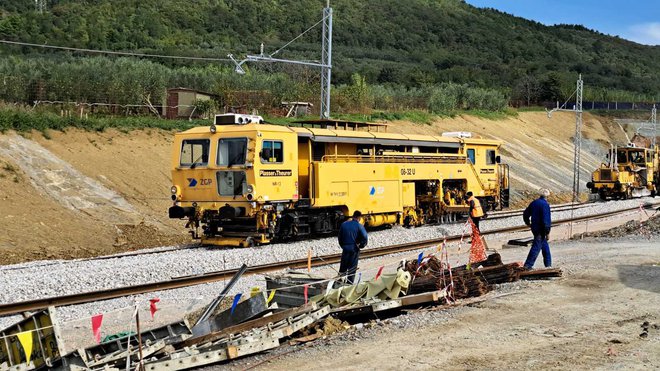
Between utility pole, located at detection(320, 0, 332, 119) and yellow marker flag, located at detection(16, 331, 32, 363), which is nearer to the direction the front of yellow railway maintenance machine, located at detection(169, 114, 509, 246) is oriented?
the yellow marker flag

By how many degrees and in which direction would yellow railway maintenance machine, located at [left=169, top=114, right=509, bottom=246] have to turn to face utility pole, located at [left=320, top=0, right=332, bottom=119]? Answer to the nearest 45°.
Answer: approximately 135° to its right

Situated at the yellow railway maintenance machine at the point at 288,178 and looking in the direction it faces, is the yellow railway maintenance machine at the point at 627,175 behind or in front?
behind

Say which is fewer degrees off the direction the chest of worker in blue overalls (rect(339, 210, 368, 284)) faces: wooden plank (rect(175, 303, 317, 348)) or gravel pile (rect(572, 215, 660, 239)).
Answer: the gravel pile

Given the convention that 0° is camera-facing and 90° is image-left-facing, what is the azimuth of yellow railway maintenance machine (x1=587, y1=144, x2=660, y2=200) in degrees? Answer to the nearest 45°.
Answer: approximately 45°

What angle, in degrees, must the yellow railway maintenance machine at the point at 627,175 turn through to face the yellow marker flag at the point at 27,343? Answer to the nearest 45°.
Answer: approximately 45° to its left

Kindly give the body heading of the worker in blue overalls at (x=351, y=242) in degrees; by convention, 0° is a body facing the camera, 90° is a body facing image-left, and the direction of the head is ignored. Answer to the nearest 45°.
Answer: approximately 225°

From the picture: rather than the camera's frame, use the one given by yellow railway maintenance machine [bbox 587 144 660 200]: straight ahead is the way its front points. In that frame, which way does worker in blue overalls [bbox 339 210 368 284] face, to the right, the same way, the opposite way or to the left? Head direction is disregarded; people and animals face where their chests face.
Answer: the opposite way
